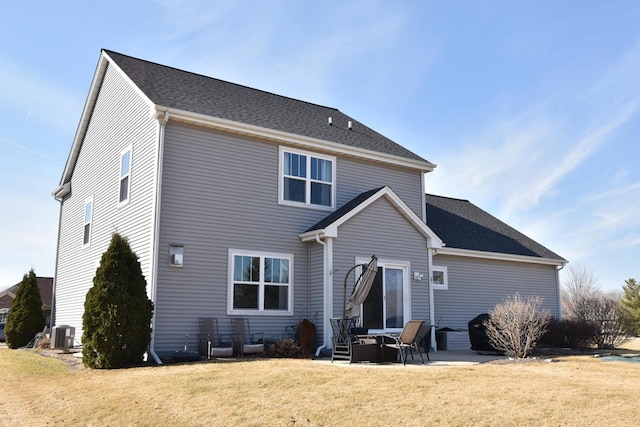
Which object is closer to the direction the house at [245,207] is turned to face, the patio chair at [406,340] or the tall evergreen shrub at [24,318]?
the tall evergreen shrub

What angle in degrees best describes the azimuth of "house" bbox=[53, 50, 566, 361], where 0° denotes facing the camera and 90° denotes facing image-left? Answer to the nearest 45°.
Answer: approximately 135°

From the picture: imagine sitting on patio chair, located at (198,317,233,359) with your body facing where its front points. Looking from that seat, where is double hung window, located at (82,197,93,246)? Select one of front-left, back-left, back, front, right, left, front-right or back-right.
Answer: back

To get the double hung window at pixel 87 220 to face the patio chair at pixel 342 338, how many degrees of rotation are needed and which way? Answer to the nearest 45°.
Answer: approximately 90° to its left

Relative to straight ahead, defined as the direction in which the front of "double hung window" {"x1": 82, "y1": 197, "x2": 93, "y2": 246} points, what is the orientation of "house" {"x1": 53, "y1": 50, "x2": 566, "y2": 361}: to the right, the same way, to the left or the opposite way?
to the right

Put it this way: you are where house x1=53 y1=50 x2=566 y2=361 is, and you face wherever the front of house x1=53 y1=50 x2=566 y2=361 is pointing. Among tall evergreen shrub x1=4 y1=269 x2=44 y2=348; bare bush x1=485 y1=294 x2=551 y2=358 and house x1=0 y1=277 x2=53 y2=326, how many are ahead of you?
2

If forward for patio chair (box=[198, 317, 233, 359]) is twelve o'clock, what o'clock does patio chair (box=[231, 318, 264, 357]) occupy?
patio chair (box=[231, 318, 264, 357]) is roughly at 10 o'clock from patio chair (box=[198, 317, 233, 359]).

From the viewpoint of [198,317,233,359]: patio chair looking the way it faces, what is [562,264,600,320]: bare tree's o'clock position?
The bare tree is roughly at 9 o'clock from the patio chair.
